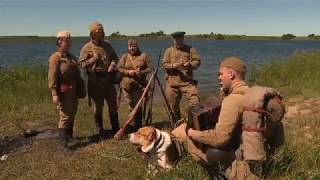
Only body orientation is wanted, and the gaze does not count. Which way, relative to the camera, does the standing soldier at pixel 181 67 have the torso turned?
toward the camera

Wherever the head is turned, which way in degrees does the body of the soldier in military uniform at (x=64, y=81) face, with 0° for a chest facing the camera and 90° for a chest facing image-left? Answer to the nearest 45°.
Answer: approximately 315°

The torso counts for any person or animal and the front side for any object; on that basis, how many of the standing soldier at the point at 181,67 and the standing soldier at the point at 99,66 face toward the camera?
2

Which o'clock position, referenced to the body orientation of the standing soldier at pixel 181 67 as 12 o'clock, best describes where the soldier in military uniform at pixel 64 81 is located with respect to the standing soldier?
The soldier in military uniform is roughly at 2 o'clock from the standing soldier.

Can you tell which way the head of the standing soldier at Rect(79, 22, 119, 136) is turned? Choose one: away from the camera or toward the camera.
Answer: toward the camera

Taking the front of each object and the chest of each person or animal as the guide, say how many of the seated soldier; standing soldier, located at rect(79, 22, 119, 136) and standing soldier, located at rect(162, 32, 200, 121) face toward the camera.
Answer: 2

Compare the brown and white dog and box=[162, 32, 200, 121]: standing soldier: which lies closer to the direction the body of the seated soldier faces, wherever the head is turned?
the brown and white dog

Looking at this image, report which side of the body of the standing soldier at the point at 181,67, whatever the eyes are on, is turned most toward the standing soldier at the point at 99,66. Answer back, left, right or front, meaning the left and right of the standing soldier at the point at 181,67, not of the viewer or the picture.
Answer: right

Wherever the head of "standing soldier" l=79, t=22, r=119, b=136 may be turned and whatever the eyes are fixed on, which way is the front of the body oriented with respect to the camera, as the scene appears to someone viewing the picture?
toward the camera

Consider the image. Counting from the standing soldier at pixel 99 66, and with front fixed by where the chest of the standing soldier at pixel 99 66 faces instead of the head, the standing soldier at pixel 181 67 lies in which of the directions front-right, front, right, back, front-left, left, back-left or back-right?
left

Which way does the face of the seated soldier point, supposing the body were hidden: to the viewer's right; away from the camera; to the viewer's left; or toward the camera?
to the viewer's left

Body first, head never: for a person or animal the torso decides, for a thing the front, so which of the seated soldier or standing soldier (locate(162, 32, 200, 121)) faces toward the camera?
the standing soldier

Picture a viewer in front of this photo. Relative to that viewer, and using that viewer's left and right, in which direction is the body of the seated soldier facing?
facing to the left of the viewer
